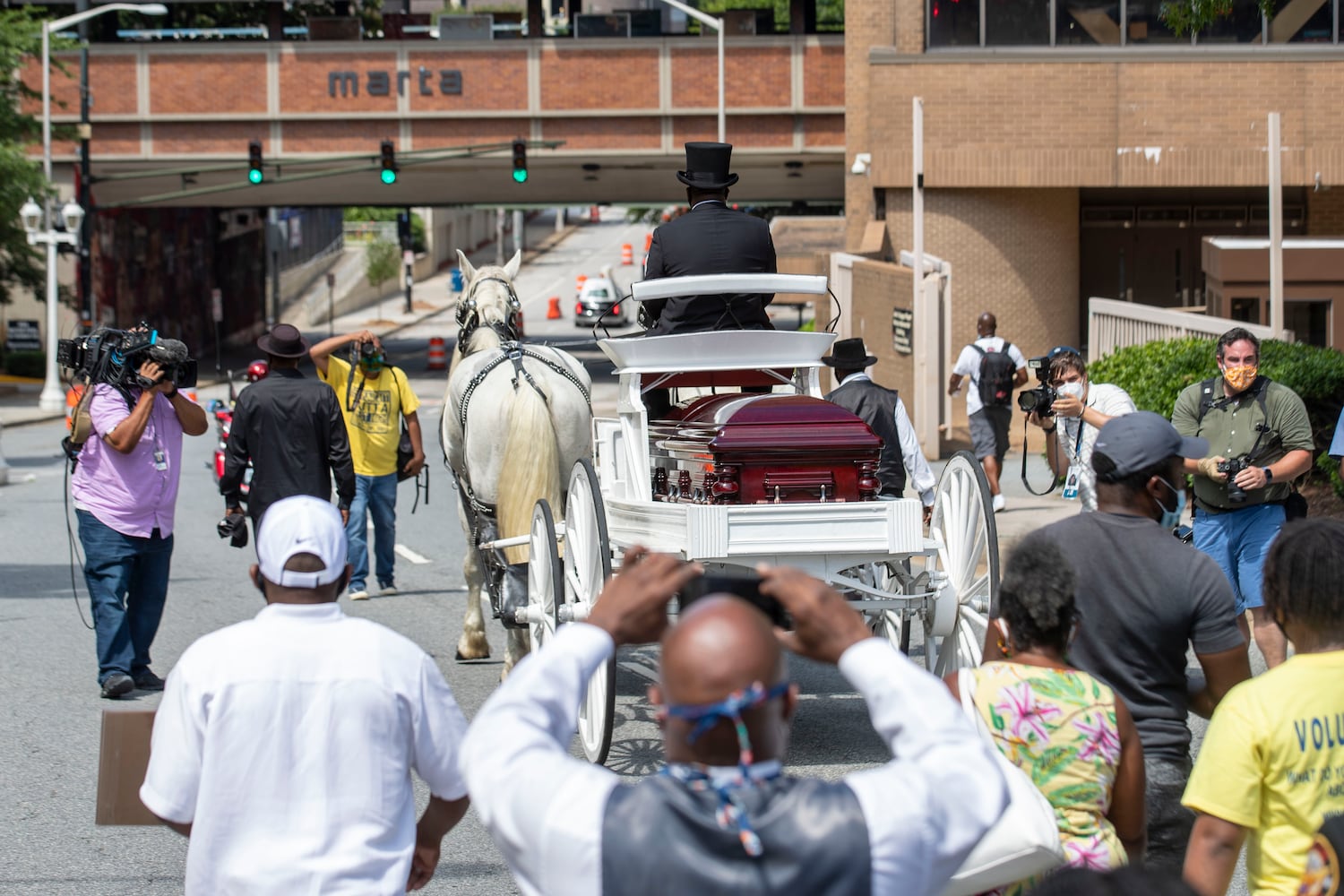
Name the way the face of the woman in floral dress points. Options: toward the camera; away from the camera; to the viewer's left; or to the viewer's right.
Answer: away from the camera

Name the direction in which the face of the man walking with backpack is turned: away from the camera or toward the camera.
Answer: away from the camera

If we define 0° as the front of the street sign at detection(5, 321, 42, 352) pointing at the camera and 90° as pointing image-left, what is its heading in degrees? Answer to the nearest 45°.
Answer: approximately 0°

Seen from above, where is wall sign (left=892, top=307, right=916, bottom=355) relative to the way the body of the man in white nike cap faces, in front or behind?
in front

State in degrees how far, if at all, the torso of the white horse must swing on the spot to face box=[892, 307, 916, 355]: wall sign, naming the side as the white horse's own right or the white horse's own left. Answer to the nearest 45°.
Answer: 0° — it already faces it

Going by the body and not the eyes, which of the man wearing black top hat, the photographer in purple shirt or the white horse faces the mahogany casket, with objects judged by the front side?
the photographer in purple shirt

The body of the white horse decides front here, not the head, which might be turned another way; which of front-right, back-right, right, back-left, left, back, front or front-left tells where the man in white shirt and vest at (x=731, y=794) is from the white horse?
back

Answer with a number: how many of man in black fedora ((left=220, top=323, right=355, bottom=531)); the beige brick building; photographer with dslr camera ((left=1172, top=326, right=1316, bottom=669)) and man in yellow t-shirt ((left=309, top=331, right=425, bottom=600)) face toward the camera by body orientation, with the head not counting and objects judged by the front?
3

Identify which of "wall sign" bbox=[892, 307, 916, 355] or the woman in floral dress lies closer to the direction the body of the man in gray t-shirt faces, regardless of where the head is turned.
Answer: the wall sign

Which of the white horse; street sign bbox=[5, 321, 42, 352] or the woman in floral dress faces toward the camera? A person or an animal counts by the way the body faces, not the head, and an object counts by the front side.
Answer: the street sign

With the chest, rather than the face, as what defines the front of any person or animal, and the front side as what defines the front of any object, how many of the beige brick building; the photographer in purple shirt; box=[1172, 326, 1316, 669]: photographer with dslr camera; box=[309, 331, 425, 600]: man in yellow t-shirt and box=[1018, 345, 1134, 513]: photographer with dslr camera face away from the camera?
0

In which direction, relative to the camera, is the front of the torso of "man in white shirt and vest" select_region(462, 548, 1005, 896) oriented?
away from the camera

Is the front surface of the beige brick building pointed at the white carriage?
yes

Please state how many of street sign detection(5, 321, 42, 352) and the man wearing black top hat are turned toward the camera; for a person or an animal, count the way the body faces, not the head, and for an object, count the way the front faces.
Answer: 1

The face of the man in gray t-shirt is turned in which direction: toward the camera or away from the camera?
away from the camera

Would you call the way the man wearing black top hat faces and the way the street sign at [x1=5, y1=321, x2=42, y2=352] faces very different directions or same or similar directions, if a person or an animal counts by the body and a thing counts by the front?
very different directions

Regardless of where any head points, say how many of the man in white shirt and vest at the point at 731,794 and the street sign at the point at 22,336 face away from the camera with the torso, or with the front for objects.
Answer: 1

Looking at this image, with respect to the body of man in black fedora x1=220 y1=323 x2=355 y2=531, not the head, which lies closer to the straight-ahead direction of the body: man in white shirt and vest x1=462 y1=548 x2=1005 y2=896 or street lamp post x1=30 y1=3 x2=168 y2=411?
the street lamp post

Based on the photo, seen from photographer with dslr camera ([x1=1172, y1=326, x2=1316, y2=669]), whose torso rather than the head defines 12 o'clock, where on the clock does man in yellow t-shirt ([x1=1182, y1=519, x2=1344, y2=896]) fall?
The man in yellow t-shirt is roughly at 12 o'clock from the photographer with dslr camera.

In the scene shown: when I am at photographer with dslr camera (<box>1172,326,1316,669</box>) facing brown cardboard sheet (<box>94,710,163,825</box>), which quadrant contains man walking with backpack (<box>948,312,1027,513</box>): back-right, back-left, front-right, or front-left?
back-right

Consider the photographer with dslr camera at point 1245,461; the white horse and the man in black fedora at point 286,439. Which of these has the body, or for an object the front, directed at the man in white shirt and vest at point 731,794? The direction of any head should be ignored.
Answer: the photographer with dslr camera

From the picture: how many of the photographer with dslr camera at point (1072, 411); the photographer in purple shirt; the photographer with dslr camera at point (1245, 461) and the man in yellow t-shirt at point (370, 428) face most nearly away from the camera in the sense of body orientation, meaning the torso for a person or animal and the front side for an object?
0

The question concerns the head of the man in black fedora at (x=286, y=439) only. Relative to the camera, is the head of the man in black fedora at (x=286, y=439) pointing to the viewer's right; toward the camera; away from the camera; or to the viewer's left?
away from the camera

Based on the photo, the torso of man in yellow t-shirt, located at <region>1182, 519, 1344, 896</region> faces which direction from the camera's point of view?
away from the camera

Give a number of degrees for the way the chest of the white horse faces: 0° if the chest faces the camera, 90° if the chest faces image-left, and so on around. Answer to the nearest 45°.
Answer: approximately 180°
